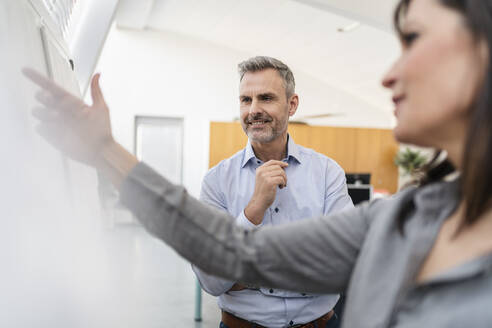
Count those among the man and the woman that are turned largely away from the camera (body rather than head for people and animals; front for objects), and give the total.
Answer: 0

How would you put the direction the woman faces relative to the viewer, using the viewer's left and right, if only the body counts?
facing the viewer and to the left of the viewer

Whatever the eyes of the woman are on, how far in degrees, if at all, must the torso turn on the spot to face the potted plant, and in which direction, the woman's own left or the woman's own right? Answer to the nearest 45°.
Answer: approximately 135° to the woman's own right

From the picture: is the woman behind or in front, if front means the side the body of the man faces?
in front

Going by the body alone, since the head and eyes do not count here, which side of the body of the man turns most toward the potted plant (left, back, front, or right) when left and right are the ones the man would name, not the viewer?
back

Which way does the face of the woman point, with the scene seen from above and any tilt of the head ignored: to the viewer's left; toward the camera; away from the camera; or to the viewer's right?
to the viewer's left

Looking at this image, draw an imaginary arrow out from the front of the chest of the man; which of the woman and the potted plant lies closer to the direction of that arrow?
the woman

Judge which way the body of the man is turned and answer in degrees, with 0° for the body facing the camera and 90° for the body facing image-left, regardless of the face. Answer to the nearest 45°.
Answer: approximately 0°

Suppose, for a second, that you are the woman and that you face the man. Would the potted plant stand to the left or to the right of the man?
right

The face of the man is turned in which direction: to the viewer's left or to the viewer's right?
to the viewer's left
